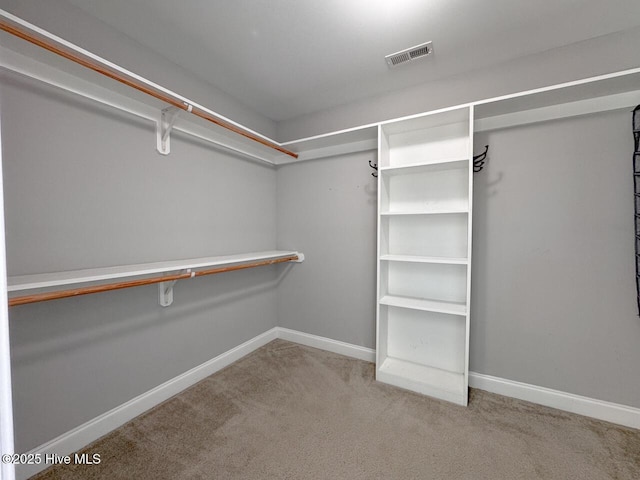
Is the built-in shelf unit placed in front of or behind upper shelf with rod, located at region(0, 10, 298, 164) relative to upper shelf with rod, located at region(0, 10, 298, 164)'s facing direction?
in front

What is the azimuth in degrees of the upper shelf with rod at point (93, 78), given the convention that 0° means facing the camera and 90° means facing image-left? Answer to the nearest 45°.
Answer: approximately 315°
